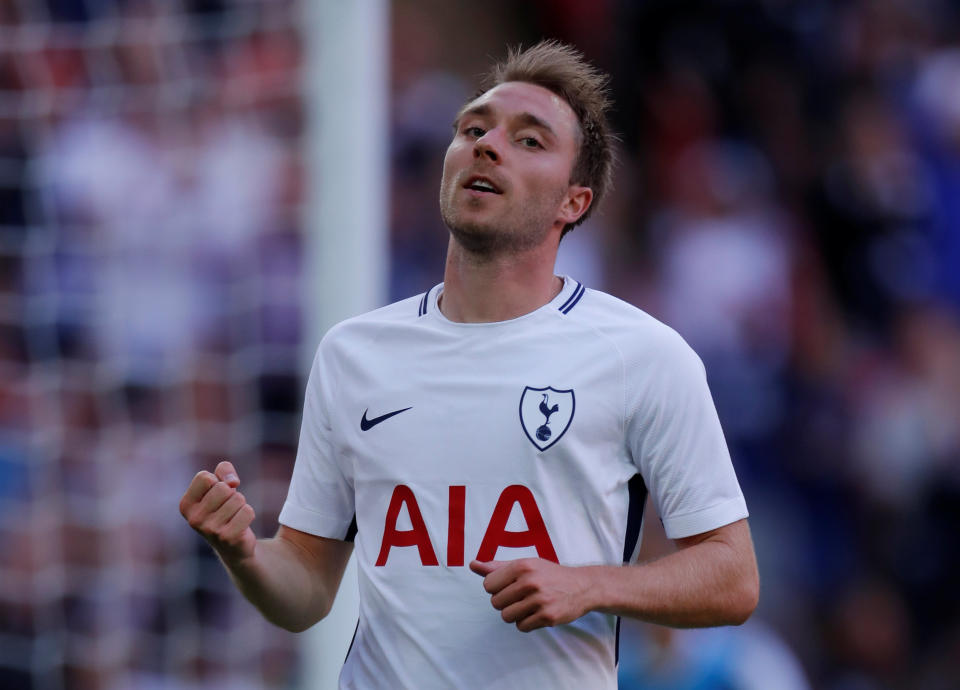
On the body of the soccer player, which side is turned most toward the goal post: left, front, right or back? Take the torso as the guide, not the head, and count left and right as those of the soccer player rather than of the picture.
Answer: back

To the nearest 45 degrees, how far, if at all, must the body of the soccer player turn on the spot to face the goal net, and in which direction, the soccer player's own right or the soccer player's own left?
approximately 135° to the soccer player's own right

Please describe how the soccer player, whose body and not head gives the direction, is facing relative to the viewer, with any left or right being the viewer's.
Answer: facing the viewer
